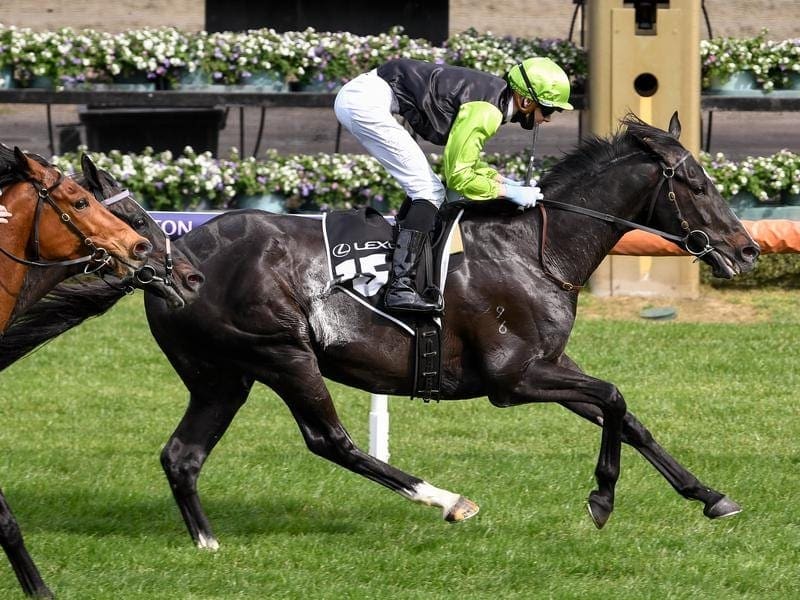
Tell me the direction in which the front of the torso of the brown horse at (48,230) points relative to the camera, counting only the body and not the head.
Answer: to the viewer's right

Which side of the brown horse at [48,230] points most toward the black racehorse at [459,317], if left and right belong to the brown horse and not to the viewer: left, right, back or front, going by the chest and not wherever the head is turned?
front

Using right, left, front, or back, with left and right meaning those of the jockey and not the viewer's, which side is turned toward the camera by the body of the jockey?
right

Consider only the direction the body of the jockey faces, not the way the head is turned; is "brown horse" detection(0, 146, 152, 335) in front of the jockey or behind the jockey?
behind

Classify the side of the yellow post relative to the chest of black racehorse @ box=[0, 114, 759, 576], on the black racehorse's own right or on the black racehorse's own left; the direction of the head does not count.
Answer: on the black racehorse's own left

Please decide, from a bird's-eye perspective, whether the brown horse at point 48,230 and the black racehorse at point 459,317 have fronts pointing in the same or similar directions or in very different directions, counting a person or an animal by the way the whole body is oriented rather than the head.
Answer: same or similar directions

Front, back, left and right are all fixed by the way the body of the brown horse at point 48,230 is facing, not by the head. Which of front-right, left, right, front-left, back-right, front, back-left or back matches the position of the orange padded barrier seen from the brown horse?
front-left

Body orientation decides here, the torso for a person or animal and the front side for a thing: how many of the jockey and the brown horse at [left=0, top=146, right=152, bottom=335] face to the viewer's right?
2

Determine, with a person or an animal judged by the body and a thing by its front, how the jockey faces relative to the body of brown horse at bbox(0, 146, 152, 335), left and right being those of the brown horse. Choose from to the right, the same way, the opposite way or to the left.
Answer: the same way

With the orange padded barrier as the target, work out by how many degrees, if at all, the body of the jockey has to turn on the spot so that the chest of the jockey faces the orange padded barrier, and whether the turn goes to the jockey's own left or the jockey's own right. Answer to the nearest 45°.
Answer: approximately 45° to the jockey's own left

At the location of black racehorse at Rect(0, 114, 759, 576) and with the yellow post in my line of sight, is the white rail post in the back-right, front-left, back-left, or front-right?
front-left

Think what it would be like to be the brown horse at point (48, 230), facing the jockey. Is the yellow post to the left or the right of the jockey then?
left

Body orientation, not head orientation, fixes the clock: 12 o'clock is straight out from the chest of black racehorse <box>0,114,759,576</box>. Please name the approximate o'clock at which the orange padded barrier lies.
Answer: The orange padded barrier is roughly at 10 o'clock from the black racehorse.

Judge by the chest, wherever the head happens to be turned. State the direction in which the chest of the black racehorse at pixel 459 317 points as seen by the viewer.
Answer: to the viewer's right
